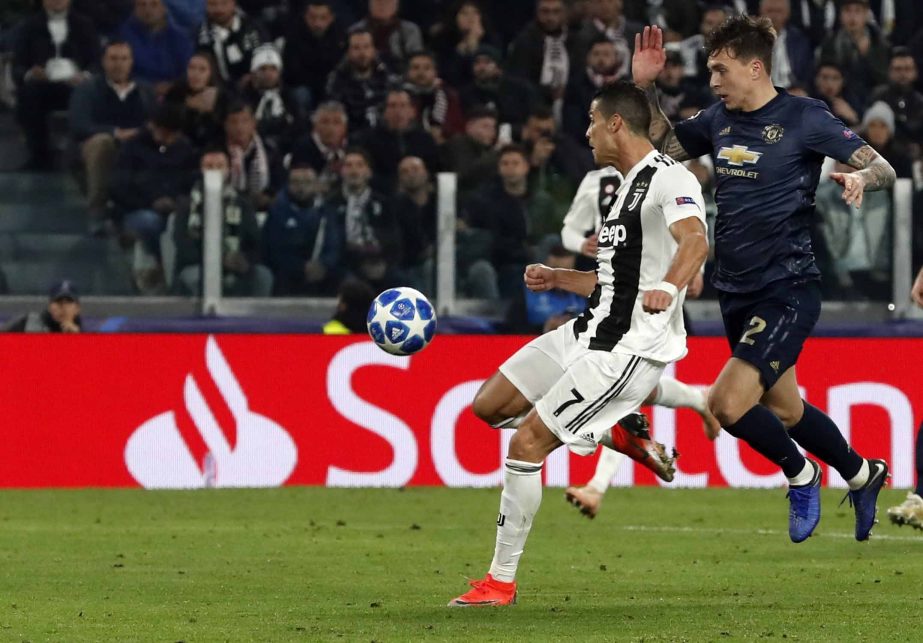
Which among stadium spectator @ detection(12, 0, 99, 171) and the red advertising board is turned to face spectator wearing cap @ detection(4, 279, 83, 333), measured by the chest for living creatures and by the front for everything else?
the stadium spectator

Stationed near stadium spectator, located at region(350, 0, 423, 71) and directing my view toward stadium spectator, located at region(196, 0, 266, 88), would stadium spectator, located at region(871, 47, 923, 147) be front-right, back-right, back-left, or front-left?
back-left

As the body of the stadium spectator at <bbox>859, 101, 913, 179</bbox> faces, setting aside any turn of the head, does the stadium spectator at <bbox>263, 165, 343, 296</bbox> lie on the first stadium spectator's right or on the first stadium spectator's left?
on the first stadium spectator's right

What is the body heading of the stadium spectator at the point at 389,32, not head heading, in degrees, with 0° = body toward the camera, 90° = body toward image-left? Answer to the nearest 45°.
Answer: approximately 0°

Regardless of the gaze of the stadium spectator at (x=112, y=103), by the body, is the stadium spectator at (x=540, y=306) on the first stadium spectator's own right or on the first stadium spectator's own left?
on the first stadium spectator's own left

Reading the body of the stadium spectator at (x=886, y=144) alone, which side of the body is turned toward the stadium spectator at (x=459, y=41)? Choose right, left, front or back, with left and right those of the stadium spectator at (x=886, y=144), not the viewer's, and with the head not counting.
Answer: right

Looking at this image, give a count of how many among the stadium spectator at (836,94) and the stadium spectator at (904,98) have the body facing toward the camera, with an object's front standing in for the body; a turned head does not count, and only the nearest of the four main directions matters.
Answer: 2

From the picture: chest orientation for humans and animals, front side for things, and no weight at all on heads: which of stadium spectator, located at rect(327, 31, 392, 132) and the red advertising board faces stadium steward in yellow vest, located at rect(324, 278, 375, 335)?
stadium spectator, located at rect(327, 31, 392, 132)

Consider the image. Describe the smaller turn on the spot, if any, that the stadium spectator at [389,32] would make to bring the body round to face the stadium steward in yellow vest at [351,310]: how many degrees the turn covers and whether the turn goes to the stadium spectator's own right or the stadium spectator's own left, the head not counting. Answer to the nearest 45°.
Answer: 0° — they already face them
